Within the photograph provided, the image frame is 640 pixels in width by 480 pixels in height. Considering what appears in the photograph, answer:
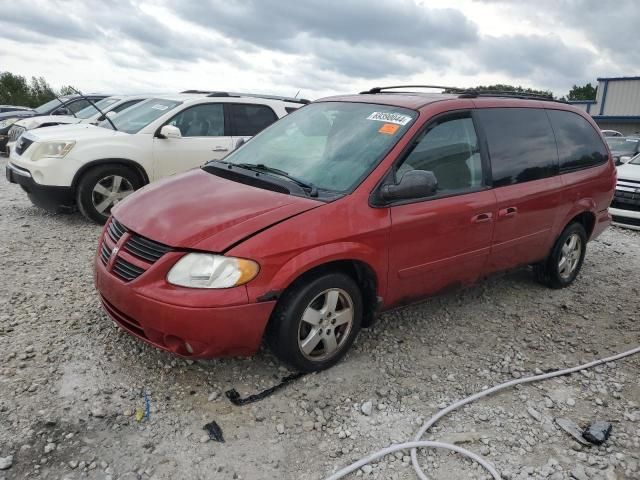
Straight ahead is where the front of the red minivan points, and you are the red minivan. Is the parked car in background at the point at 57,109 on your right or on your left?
on your right

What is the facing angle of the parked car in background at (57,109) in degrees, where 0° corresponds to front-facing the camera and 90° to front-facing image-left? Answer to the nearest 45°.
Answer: approximately 45°

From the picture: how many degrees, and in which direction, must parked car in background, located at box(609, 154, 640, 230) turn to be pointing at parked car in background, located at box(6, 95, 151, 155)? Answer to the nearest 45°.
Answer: approximately 45° to its right

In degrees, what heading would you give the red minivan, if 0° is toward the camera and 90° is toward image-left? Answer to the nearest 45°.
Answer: approximately 45°

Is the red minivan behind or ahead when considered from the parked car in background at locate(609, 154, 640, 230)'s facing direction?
ahead

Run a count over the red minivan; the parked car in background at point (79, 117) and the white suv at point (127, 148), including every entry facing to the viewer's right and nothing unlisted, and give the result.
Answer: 0

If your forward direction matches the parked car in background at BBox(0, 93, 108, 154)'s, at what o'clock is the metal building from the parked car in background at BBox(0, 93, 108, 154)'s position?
The metal building is roughly at 7 o'clock from the parked car in background.

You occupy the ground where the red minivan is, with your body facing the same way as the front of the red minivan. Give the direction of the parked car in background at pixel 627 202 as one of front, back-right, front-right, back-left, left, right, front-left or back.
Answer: back

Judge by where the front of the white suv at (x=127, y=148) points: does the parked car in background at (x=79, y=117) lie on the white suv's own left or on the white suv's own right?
on the white suv's own right
